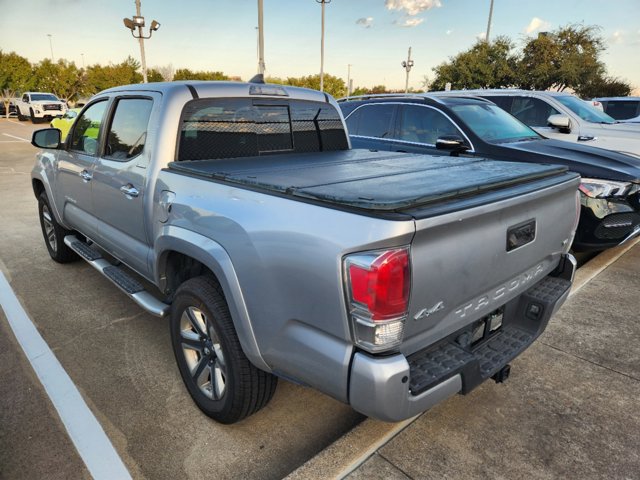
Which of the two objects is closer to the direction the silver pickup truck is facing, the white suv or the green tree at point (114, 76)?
the green tree

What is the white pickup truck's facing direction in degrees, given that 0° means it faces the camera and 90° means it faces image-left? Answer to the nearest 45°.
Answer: approximately 315°

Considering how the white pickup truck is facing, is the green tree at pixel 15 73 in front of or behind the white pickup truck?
behind

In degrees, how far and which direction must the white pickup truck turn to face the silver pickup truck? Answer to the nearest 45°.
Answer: approximately 45° to its right

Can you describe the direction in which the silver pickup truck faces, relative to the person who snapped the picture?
facing away from the viewer and to the left of the viewer

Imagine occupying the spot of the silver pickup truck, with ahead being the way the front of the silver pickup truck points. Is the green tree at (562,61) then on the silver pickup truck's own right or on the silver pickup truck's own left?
on the silver pickup truck's own right

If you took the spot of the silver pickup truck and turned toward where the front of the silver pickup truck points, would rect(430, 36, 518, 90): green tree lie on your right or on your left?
on your right

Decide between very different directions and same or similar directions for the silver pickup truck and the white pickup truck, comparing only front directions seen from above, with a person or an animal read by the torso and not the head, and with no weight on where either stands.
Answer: very different directions
